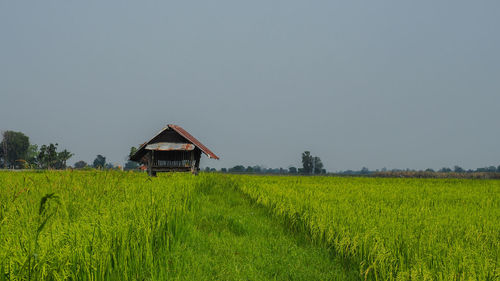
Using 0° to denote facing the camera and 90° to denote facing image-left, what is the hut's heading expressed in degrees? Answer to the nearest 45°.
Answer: approximately 0°
